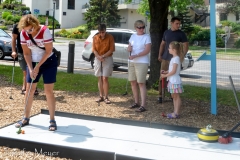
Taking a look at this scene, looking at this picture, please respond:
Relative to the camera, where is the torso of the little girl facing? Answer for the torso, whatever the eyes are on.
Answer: to the viewer's left

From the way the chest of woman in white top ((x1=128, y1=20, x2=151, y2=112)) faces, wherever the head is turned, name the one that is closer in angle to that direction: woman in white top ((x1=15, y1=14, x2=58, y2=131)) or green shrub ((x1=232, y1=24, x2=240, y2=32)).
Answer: the woman in white top

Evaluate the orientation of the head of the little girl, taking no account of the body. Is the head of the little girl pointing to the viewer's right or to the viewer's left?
to the viewer's left

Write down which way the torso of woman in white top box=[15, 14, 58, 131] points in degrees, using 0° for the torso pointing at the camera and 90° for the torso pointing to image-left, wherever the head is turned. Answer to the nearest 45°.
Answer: approximately 45°

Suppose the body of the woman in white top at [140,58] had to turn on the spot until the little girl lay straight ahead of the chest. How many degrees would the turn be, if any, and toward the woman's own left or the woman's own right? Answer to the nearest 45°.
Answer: approximately 90° to the woman's own left

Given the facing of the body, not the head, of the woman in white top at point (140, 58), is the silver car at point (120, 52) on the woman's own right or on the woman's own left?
on the woman's own right

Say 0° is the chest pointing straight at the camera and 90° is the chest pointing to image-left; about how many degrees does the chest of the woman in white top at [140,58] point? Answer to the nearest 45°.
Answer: approximately 45°
